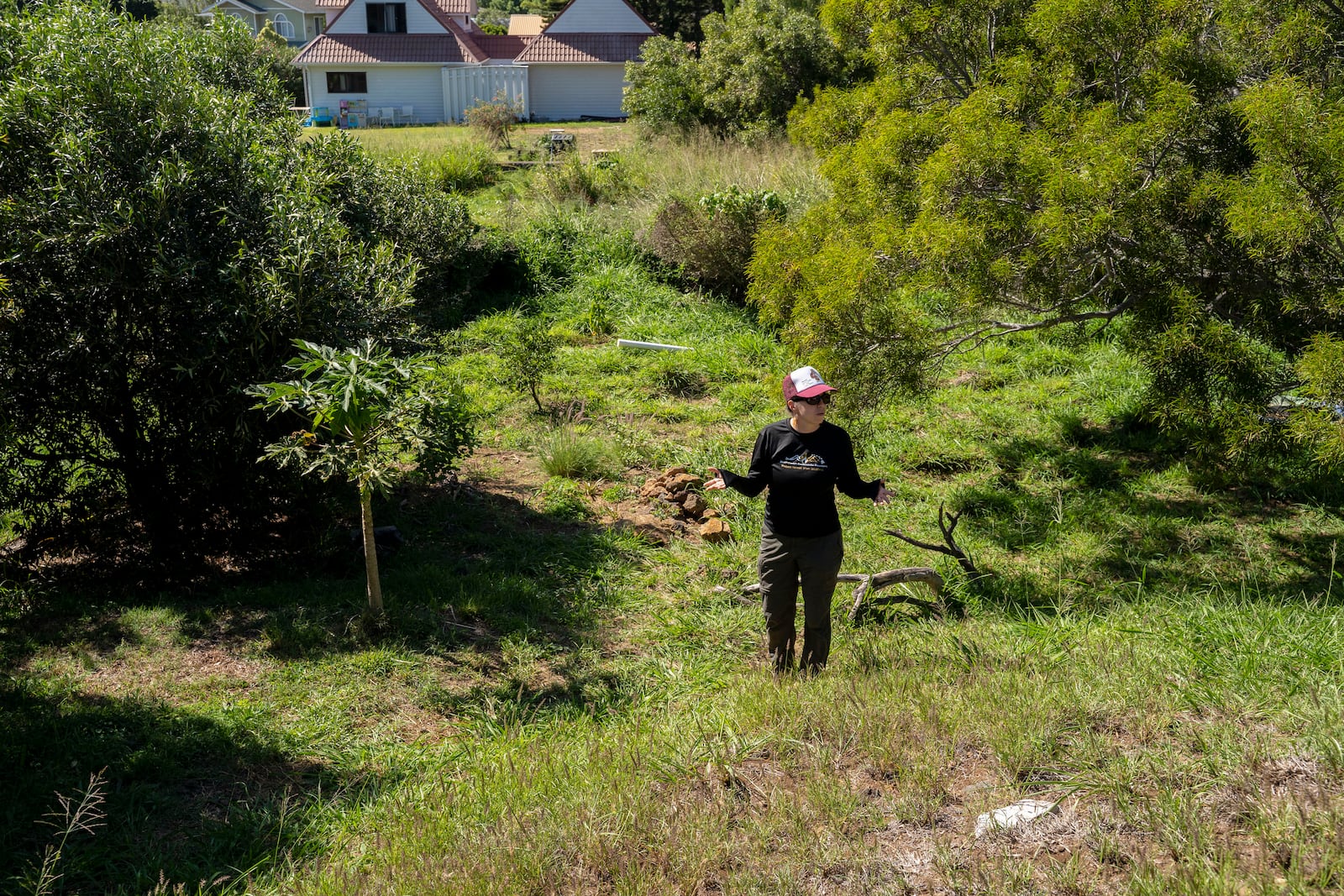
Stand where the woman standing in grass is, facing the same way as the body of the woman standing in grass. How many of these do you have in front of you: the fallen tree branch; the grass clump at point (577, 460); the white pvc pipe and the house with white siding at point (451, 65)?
0

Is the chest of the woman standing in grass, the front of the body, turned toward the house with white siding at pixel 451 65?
no

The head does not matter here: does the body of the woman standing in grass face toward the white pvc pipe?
no

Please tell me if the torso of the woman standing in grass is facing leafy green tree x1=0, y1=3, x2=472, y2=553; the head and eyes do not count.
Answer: no

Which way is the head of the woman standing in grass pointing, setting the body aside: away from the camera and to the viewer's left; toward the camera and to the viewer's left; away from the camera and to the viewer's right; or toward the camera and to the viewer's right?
toward the camera and to the viewer's right

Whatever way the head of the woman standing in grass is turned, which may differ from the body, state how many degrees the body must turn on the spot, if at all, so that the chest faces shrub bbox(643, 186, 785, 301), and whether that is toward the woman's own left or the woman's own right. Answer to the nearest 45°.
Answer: approximately 180°

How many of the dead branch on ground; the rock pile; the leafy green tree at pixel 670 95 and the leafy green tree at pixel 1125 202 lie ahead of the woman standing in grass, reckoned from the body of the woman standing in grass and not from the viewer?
0

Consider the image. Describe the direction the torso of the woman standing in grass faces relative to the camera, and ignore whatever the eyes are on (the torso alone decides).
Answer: toward the camera

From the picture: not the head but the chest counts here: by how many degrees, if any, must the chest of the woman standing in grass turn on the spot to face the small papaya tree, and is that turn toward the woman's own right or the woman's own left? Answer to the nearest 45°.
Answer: approximately 90° to the woman's own right

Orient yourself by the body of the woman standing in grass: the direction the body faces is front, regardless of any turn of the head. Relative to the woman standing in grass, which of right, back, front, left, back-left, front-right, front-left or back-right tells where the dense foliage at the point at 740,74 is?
back

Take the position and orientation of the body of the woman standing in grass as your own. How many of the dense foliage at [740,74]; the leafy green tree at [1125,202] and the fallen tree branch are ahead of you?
0

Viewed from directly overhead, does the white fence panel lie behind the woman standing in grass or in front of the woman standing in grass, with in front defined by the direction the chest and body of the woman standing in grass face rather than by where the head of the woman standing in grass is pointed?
behind

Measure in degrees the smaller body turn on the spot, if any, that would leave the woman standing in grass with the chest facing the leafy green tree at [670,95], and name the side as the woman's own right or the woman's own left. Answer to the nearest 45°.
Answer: approximately 180°
